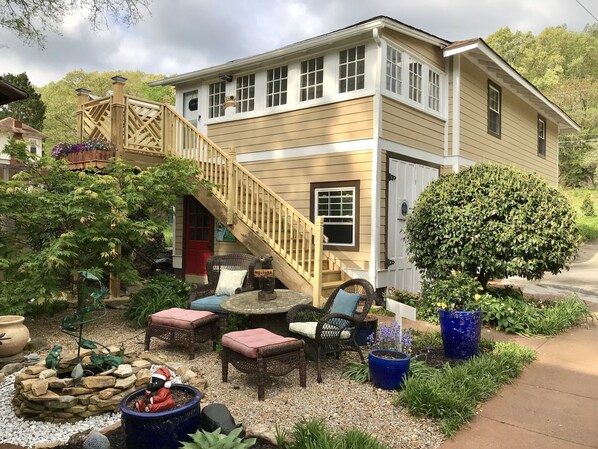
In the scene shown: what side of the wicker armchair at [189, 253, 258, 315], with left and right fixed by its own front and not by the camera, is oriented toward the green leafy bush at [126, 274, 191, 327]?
right

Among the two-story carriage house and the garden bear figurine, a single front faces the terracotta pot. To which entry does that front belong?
the two-story carriage house

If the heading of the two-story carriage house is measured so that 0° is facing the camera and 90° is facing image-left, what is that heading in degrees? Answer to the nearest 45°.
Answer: approximately 45°

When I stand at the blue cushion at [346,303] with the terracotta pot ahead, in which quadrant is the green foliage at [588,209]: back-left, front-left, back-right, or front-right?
back-right

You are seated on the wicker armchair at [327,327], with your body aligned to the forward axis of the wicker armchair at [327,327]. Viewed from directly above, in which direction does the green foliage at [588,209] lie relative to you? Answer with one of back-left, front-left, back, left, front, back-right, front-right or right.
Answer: back

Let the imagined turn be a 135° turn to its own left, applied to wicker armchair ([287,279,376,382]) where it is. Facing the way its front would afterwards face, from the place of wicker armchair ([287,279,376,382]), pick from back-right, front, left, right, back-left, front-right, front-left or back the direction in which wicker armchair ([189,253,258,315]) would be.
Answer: back-left

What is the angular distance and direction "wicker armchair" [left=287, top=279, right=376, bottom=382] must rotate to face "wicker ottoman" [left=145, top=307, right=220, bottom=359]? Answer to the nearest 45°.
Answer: approximately 45° to its right
